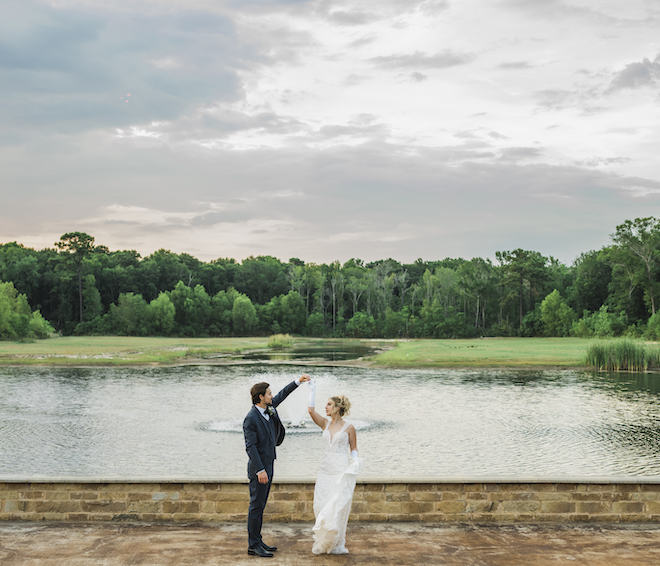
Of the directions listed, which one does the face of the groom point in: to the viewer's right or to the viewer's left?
to the viewer's right

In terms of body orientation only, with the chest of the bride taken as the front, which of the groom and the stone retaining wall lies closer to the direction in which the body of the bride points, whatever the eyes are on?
the groom

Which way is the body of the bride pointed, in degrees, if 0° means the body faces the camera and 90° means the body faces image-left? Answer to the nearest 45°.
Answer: approximately 45°

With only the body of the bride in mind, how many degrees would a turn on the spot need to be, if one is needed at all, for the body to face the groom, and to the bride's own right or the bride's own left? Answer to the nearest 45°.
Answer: approximately 45° to the bride's own right
